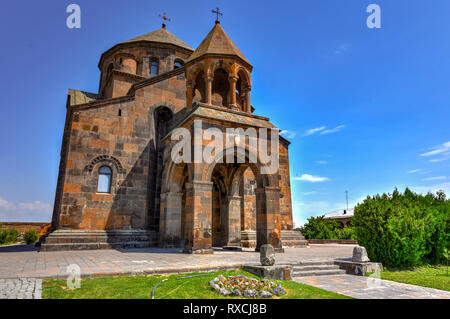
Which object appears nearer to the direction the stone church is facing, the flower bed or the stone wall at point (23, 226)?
the flower bed

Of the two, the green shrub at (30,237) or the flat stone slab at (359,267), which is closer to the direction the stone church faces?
the flat stone slab

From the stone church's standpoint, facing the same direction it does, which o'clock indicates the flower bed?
The flower bed is roughly at 1 o'clock from the stone church.

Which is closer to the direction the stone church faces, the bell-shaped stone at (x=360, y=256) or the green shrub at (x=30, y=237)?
the bell-shaped stone

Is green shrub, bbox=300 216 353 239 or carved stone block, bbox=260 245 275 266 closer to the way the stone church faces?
the carved stone block

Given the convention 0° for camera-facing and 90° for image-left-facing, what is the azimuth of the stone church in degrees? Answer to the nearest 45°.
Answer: approximately 315°

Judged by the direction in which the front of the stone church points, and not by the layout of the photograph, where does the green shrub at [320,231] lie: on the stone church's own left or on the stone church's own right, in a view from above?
on the stone church's own left
